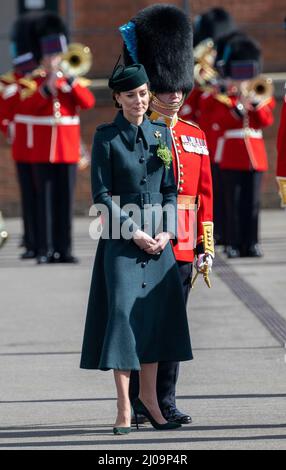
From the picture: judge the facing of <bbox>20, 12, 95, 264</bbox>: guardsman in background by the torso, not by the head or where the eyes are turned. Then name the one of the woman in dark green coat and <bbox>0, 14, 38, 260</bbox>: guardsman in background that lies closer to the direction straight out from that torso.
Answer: the woman in dark green coat

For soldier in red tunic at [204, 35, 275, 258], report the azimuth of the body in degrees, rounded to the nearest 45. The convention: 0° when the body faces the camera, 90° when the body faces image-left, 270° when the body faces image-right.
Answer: approximately 0°

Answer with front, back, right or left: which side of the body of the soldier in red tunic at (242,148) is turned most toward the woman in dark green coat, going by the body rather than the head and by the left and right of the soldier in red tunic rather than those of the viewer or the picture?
front

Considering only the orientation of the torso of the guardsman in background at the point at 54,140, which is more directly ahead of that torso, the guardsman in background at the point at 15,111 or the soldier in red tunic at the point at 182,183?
the soldier in red tunic

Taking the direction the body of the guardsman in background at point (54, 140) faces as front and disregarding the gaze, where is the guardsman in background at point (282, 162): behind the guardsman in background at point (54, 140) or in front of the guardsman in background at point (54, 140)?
in front

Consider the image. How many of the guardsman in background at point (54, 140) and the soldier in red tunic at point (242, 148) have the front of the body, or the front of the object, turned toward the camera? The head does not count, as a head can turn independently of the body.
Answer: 2

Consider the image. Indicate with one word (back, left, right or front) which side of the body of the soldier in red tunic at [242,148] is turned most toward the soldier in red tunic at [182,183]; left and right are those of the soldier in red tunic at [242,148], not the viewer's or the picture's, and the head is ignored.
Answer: front

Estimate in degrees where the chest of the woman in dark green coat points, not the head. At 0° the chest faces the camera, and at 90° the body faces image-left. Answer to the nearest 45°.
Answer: approximately 315°

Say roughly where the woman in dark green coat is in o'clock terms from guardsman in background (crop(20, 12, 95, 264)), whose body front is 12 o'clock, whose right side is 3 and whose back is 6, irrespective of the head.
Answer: The woman in dark green coat is roughly at 12 o'clock from the guardsman in background.
